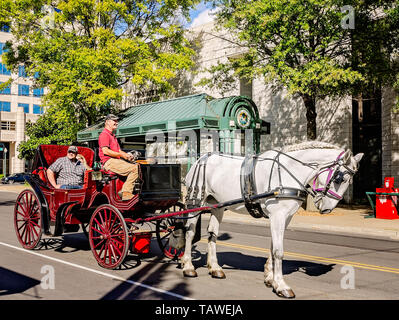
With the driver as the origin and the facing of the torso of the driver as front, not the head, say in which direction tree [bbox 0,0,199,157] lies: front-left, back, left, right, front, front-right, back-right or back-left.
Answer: left

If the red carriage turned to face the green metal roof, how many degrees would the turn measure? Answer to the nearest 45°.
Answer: approximately 135° to its left

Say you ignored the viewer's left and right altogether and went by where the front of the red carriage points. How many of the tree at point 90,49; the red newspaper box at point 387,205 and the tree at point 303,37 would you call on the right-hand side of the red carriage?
0

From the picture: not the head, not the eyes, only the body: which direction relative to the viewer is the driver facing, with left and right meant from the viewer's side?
facing to the right of the viewer

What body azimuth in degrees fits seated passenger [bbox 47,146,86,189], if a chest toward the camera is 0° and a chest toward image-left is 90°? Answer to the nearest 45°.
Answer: approximately 315°

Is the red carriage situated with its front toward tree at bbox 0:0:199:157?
no

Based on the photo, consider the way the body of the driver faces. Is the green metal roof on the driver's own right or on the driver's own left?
on the driver's own left

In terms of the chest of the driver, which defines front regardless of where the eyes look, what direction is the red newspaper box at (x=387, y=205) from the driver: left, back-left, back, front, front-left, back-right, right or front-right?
front-left

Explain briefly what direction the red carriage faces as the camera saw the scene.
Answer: facing the viewer and to the right of the viewer

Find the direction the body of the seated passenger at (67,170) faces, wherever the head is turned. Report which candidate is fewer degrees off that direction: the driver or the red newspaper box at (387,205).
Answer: the driver

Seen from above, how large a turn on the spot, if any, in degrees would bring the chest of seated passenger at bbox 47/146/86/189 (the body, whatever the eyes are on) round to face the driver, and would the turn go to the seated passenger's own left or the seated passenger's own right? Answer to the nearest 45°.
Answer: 0° — they already face them

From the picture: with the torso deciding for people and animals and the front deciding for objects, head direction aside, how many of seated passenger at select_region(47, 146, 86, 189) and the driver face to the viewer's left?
0

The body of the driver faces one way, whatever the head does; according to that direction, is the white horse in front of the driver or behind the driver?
in front

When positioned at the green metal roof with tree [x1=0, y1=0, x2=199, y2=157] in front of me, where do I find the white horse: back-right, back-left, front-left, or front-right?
back-left

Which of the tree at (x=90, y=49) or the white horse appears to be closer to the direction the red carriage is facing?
the white horse

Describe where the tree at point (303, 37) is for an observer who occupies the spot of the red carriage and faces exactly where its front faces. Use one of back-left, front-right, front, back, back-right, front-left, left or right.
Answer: left

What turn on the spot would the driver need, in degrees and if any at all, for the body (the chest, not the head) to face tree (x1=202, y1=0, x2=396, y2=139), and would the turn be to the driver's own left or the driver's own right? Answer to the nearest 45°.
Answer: approximately 45° to the driver's own left
